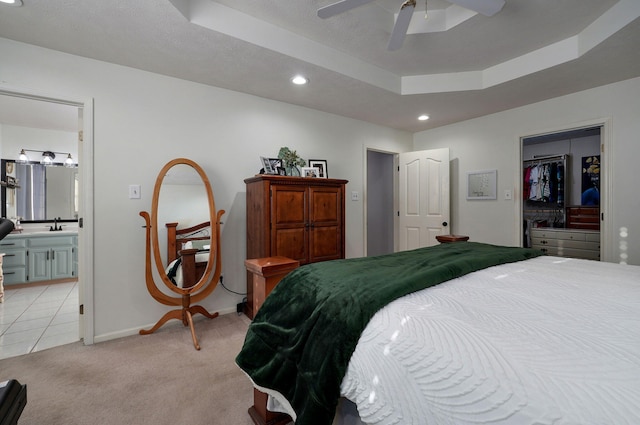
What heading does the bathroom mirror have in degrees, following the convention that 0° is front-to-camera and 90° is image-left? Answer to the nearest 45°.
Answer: approximately 0°

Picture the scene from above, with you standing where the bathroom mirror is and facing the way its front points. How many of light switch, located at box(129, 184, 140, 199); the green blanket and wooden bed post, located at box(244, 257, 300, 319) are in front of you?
3

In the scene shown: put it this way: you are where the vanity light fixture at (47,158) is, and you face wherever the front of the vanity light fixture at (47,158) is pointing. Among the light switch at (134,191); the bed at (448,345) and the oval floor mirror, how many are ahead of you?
3

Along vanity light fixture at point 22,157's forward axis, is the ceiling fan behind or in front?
in front
